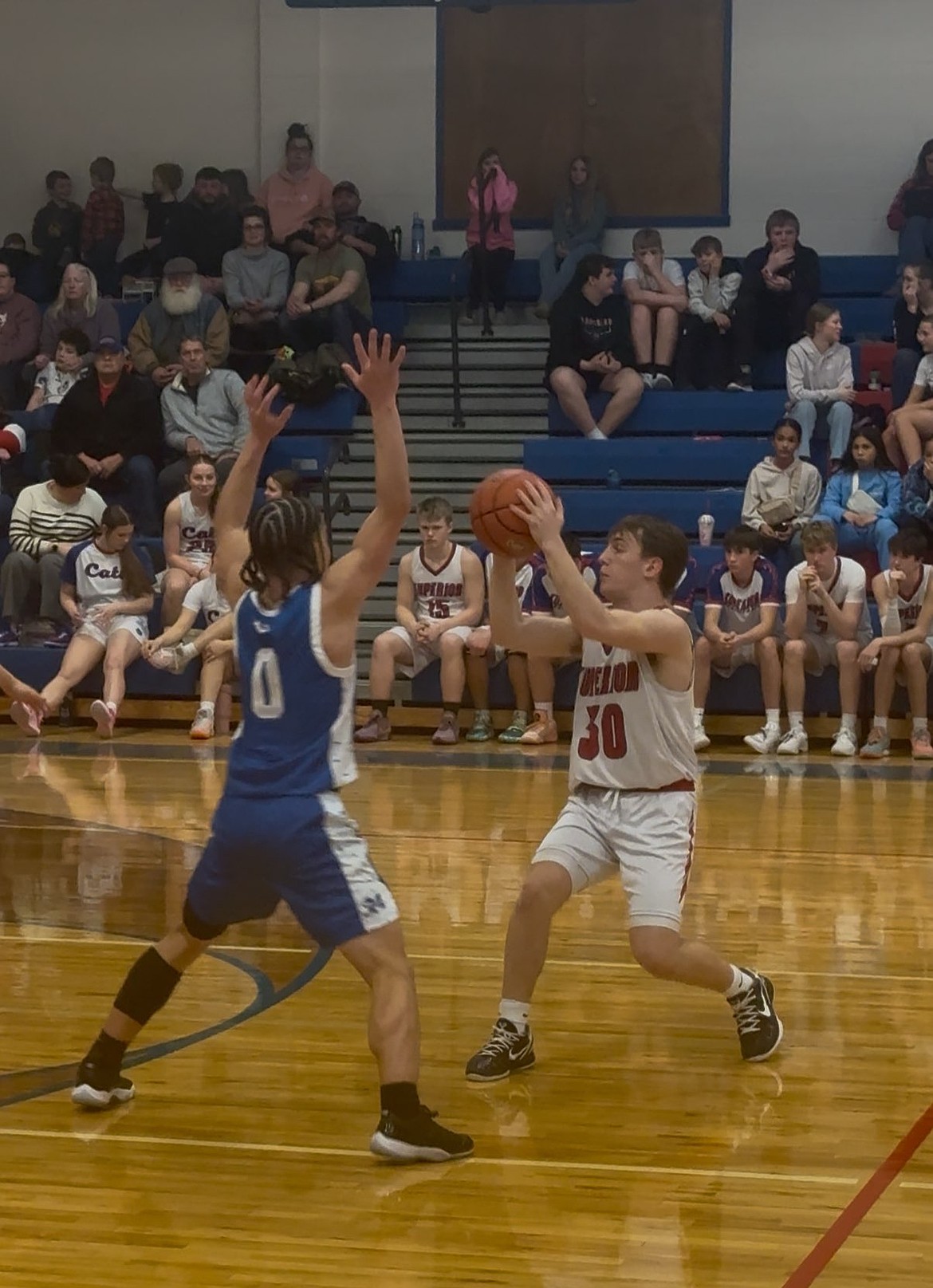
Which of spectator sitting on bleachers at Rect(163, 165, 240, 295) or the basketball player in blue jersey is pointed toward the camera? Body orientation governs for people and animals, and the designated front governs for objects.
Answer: the spectator sitting on bleachers

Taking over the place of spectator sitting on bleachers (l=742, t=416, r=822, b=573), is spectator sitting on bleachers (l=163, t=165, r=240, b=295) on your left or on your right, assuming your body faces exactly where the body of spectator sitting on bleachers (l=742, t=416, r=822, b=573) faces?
on your right

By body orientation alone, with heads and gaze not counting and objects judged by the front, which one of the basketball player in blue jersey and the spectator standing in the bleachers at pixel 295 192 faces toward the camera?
the spectator standing in the bleachers

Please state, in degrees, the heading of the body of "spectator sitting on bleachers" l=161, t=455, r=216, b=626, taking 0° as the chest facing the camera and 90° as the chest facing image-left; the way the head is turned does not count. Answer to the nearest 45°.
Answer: approximately 0°

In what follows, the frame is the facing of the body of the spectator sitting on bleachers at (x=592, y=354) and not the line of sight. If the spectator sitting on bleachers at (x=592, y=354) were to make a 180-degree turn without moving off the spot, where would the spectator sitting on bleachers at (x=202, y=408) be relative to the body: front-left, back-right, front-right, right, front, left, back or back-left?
left

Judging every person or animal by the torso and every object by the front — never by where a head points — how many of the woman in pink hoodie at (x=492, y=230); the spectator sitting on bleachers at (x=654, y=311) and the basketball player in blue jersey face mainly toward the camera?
2

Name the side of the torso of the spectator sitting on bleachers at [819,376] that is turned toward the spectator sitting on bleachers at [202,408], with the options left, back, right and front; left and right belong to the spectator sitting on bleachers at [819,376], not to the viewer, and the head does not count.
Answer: right

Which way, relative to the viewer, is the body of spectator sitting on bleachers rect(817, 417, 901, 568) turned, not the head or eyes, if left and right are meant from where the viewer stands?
facing the viewer

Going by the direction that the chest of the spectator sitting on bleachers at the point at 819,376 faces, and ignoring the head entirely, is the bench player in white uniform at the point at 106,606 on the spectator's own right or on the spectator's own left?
on the spectator's own right

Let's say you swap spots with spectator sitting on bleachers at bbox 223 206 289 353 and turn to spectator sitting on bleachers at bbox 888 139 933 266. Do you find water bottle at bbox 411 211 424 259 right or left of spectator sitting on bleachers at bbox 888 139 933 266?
left

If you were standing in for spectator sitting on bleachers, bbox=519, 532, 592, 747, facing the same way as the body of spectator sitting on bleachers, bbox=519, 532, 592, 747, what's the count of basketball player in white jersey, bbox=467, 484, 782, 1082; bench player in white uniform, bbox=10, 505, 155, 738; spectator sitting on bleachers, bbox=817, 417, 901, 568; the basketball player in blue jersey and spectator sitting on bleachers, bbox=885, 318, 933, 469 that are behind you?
2

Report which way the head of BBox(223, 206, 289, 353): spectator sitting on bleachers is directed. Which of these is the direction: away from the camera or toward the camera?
toward the camera

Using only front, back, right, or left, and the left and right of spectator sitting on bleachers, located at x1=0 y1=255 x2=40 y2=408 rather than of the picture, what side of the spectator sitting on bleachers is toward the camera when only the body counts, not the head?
front

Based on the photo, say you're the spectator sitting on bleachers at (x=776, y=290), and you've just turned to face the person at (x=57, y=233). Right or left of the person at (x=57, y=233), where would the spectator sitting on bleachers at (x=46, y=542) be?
left

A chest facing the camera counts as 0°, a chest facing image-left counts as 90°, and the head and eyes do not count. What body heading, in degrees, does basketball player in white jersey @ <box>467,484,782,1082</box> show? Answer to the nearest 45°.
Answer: approximately 45°

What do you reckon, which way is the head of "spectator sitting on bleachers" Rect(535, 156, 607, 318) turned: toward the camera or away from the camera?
toward the camera

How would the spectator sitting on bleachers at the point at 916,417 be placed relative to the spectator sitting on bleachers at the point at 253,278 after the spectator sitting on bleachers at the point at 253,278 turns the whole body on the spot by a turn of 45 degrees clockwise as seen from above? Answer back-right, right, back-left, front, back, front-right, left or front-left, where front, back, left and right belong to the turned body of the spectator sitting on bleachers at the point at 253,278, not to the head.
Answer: left

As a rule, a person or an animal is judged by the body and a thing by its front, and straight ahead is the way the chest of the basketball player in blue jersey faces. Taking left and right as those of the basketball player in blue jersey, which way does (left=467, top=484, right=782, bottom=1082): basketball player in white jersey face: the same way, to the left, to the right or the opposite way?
the opposite way

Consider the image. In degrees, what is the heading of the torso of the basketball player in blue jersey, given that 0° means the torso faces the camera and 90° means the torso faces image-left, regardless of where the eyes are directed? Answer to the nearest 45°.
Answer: approximately 225°

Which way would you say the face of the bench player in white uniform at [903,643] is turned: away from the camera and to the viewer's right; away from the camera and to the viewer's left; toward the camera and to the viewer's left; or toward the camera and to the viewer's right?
toward the camera and to the viewer's left

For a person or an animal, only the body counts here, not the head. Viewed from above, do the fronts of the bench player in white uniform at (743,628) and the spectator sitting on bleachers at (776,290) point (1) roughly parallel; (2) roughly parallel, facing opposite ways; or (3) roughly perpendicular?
roughly parallel

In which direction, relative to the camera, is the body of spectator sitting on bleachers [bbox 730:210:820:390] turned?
toward the camera
